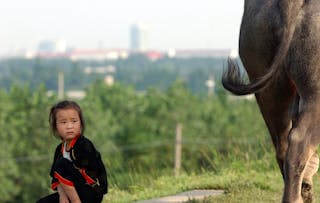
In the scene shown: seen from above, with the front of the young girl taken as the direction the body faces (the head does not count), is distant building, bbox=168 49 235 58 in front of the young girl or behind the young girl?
behind

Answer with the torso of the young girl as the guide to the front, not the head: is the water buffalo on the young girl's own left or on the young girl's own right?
on the young girl's own left
